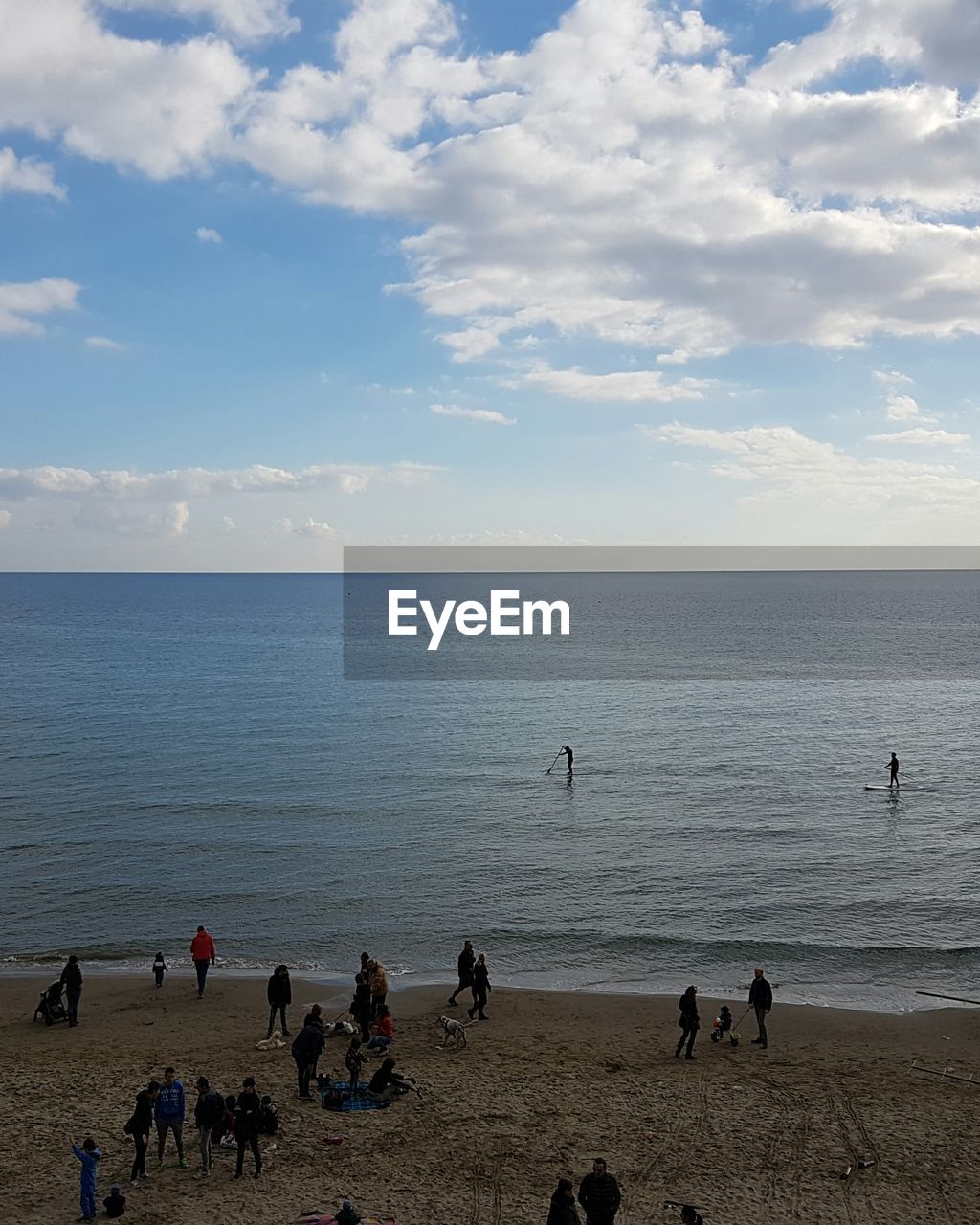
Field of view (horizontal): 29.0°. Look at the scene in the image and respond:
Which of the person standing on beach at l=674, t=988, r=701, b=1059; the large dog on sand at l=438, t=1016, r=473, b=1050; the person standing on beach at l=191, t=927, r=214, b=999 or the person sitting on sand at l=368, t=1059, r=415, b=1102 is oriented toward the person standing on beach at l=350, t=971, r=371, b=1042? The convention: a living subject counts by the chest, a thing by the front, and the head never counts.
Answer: the large dog on sand

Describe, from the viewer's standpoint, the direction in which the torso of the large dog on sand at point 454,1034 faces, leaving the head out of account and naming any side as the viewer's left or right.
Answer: facing to the left of the viewer

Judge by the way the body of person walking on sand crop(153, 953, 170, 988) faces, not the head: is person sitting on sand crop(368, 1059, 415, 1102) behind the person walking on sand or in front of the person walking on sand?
behind

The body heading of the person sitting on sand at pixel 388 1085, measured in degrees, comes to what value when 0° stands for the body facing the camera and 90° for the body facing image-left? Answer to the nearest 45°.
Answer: approximately 270°

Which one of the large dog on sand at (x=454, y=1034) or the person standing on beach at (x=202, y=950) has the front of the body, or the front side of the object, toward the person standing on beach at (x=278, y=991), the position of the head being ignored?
the large dog on sand

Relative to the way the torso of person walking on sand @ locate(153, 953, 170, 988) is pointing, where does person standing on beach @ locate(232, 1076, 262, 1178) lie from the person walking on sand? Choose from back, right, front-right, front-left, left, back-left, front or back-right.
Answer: back

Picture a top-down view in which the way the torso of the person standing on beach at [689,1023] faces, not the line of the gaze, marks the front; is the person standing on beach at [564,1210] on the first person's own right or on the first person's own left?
on the first person's own right

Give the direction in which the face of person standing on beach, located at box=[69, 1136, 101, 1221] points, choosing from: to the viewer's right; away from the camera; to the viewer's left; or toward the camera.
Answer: away from the camera

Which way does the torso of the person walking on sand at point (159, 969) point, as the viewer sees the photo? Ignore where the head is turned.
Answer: away from the camera

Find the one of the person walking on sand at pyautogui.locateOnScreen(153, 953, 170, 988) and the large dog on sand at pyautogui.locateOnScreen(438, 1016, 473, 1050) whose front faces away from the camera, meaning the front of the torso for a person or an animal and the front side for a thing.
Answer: the person walking on sand
